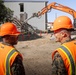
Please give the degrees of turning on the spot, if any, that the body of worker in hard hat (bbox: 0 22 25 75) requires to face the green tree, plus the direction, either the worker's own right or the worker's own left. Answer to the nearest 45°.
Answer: approximately 45° to the worker's own left

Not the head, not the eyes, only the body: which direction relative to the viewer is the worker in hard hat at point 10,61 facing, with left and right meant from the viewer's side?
facing away from the viewer and to the right of the viewer

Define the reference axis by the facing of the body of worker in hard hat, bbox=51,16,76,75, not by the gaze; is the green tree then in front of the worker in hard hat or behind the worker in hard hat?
in front

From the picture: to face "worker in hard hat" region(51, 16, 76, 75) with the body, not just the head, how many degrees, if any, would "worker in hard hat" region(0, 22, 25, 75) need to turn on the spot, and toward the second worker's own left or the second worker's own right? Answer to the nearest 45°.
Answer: approximately 45° to the second worker's own right

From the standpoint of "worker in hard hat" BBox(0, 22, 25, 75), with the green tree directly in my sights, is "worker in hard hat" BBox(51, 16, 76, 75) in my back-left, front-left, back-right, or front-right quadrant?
back-right

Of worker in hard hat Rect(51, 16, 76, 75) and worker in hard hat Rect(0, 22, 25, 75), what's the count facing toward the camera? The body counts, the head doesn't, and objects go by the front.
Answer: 0

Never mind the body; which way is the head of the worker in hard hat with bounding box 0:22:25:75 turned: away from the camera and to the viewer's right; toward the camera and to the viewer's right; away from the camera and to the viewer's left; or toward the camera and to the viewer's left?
away from the camera and to the viewer's right

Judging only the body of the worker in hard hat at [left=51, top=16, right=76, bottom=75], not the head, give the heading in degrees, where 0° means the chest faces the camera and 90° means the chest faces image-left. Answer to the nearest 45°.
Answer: approximately 135°
